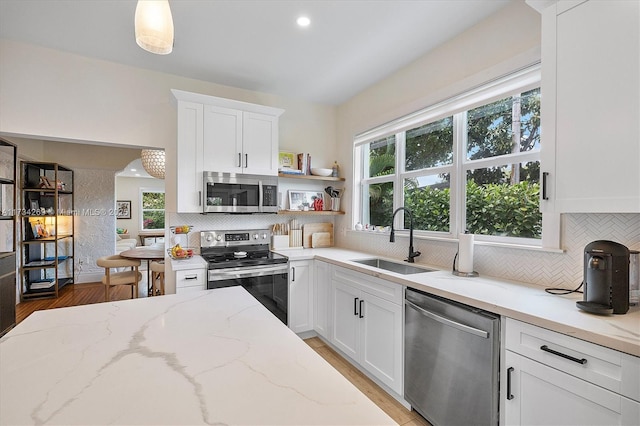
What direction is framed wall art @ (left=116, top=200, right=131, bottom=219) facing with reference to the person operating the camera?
facing the viewer

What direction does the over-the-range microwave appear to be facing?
toward the camera

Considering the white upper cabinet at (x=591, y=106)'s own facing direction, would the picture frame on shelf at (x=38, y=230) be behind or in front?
in front

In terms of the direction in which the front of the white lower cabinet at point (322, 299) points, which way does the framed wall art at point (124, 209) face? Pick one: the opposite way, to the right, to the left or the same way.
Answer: to the left

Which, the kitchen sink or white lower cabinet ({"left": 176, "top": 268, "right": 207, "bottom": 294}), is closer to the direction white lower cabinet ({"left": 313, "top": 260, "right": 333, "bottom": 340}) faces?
the white lower cabinet

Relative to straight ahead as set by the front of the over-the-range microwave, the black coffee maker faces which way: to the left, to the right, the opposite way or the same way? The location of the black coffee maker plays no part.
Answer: to the right

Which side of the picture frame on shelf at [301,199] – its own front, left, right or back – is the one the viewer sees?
front

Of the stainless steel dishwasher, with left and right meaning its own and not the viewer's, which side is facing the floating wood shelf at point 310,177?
right

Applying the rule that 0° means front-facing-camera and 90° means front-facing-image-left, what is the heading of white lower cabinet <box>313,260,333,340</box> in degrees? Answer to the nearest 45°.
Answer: approximately 45°

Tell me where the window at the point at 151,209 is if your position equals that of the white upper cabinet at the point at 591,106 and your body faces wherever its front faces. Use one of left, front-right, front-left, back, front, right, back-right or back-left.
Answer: front-right

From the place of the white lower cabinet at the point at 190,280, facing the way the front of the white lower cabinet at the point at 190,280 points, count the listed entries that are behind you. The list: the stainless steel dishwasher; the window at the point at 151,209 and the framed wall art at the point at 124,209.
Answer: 2

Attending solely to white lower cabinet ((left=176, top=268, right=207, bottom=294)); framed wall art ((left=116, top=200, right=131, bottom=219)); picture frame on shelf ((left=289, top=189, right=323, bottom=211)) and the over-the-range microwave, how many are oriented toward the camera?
4

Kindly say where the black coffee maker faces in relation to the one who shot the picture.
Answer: facing the viewer and to the left of the viewer

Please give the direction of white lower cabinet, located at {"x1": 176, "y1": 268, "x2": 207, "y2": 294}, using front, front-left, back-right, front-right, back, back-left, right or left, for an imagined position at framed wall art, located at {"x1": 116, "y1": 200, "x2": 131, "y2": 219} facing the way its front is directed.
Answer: front

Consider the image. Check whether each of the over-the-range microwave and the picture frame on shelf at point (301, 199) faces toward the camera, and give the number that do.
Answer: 2
